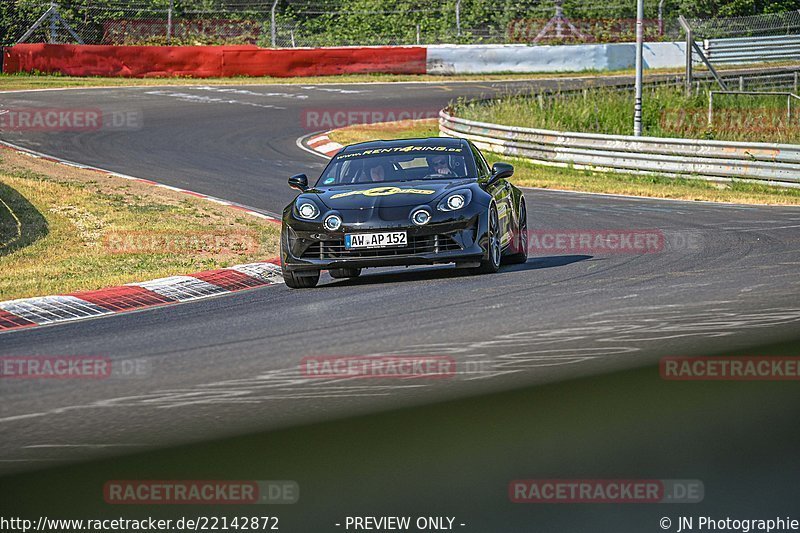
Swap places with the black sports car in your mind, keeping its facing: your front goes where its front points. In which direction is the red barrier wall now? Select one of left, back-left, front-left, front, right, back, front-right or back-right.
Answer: back

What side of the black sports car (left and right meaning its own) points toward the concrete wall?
back

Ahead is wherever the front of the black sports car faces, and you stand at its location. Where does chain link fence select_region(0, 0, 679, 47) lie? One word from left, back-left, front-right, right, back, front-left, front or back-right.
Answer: back

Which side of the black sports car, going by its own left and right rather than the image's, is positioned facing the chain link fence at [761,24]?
back

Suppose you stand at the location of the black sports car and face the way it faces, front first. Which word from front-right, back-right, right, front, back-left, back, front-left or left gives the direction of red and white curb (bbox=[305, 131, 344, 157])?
back

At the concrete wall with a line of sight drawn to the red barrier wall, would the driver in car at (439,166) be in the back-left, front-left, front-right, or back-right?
front-left

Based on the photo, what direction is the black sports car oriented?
toward the camera

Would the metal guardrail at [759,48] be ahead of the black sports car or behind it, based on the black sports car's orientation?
behind

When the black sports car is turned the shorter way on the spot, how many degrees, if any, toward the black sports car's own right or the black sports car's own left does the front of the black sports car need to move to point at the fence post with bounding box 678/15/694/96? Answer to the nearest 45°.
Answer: approximately 180°
